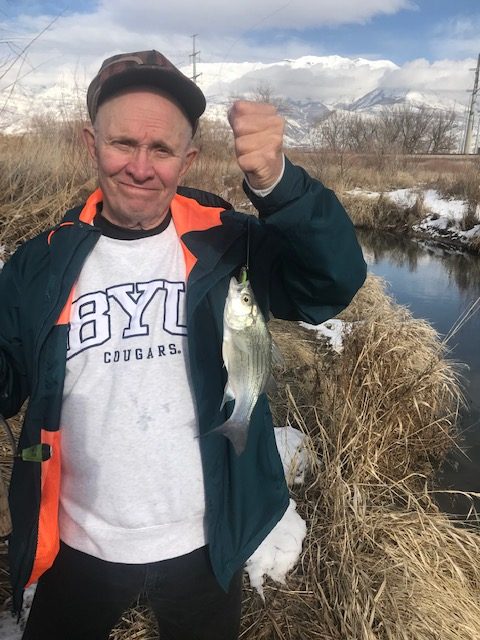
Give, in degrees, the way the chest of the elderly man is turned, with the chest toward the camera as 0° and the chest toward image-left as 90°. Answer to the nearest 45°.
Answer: approximately 0°
